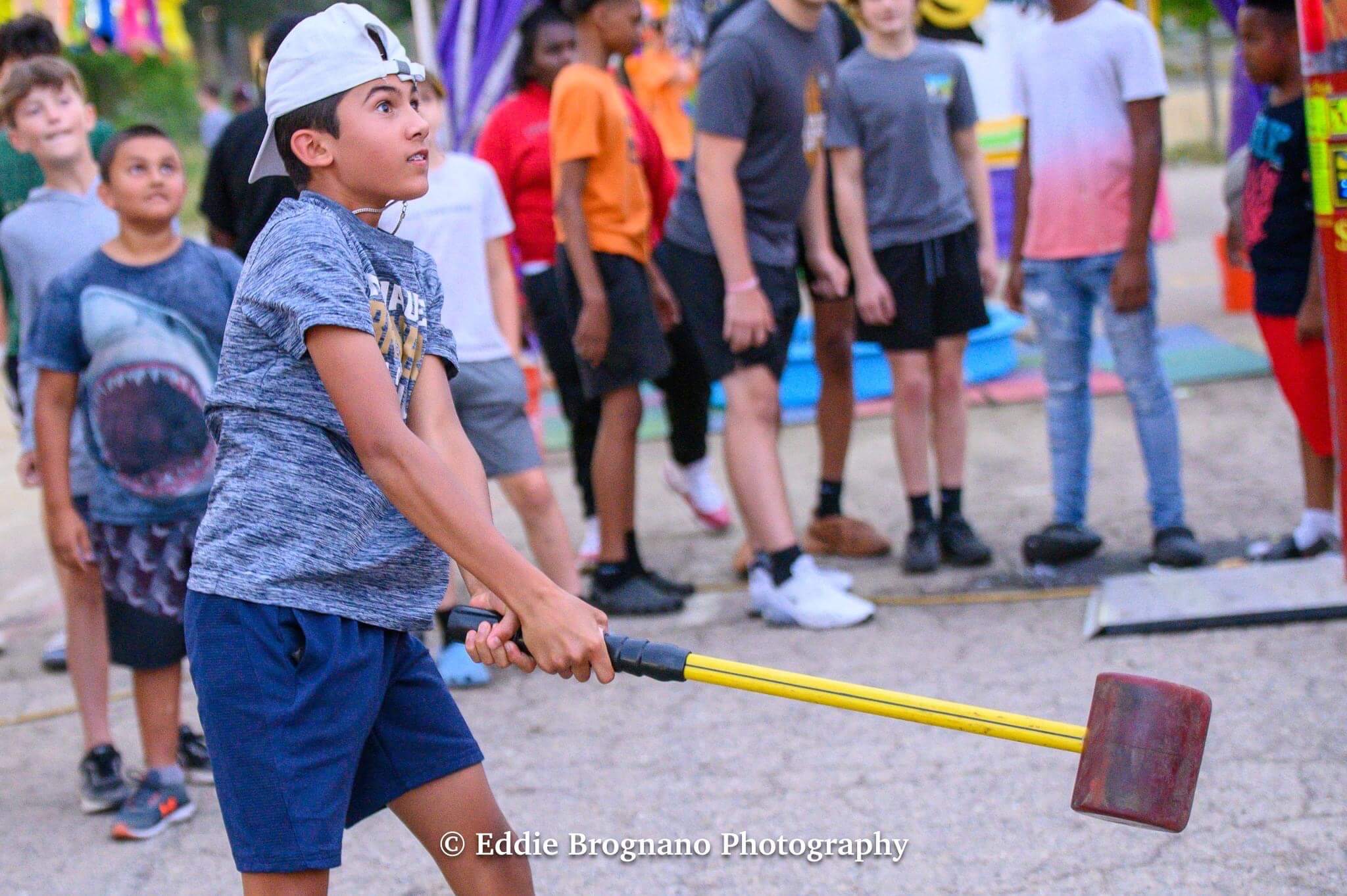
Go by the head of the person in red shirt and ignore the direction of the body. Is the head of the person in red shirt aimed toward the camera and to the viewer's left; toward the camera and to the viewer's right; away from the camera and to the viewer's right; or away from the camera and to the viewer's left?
toward the camera and to the viewer's right

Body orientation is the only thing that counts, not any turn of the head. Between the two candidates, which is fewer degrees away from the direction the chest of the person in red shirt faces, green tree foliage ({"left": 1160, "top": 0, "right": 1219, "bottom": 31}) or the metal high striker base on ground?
the metal high striker base on ground

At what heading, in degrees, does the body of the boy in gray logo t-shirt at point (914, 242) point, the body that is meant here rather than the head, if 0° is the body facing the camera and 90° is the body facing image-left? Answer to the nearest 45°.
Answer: approximately 0°

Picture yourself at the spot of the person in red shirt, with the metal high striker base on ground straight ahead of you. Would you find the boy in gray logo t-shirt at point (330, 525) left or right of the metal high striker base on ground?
right

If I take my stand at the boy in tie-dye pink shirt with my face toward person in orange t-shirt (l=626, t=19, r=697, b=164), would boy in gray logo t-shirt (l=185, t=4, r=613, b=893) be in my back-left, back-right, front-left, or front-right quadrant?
back-left

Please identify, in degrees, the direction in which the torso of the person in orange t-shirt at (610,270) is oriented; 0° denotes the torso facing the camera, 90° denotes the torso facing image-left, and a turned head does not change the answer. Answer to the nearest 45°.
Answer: approximately 270°

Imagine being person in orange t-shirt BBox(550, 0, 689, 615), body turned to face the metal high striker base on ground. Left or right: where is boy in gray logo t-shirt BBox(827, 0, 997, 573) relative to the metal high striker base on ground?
left

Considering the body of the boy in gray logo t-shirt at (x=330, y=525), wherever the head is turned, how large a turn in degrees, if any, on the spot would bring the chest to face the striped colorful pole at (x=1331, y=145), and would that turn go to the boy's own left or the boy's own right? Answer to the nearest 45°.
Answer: approximately 90° to the boy's own left

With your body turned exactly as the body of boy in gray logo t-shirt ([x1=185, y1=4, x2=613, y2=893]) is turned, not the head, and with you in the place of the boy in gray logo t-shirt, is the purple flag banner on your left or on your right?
on your left

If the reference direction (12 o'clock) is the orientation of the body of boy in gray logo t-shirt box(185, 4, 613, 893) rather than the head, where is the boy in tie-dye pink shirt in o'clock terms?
The boy in tie-dye pink shirt is roughly at 9 o'clock from the boy in gray logo t-shirt.
